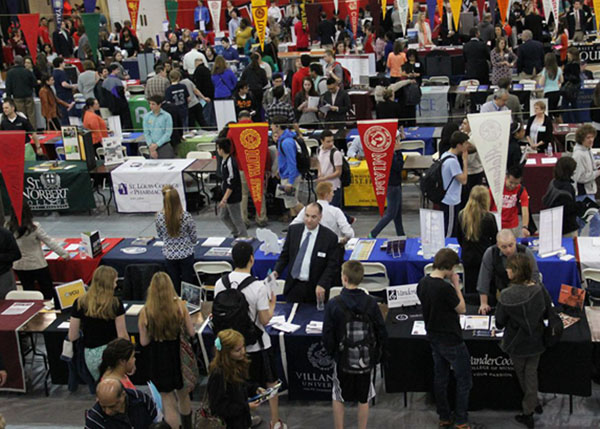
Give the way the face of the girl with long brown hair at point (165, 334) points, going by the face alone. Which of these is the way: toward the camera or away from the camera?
away from the camera

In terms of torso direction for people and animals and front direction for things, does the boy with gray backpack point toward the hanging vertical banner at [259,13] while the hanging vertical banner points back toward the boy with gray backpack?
yes

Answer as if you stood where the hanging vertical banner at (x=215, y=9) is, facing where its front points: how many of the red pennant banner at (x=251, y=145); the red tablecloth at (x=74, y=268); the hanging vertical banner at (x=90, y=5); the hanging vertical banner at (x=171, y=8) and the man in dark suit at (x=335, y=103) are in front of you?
3

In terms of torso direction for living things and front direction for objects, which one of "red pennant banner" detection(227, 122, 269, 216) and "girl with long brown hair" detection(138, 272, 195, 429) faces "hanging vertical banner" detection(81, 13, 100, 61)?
the girl with long brown hair

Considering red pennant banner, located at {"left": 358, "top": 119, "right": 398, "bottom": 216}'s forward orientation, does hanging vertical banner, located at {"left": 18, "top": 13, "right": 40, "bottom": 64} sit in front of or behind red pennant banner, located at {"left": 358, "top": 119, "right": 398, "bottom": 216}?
behind

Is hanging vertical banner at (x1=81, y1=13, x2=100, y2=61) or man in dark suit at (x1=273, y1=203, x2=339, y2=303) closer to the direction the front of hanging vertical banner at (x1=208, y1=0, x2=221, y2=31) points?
the man in dark suit

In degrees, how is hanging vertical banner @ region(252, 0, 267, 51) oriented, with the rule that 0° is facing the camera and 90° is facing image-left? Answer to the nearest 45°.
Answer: approximately 0°

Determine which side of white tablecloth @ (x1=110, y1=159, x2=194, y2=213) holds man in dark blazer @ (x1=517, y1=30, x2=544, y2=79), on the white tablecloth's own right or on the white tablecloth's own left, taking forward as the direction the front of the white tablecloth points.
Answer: on the white tablecloth's own left

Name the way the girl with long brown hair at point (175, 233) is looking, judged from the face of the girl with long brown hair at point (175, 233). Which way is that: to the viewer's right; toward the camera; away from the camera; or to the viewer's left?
away from the camera
